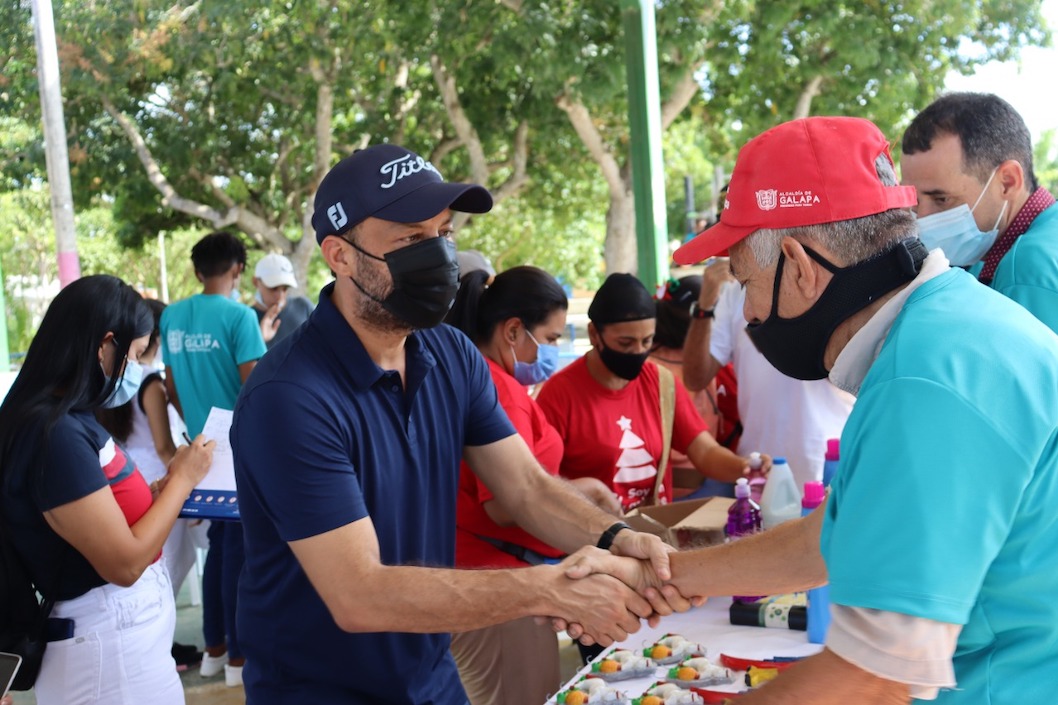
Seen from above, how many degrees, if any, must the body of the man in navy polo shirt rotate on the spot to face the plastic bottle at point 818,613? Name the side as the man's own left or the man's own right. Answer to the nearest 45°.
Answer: approximately 90° to the man's own left

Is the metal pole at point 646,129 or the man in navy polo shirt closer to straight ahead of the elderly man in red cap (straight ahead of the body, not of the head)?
the man in navy polo shirt

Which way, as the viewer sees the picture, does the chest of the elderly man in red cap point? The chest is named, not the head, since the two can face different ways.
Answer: to the viewer's left

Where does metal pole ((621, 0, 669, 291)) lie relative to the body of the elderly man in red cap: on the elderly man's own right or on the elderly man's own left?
on the elderly man's own right

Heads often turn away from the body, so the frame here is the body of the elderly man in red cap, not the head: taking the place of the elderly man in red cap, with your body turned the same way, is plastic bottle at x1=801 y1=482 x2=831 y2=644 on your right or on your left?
on your right

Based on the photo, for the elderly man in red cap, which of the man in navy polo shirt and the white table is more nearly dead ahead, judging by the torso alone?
the man in navy polo shirt

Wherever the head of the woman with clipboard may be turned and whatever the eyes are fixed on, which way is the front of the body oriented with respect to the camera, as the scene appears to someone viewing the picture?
to the viewer's right

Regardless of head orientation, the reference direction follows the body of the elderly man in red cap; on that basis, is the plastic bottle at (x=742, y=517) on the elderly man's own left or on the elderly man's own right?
on the elderly man's own right

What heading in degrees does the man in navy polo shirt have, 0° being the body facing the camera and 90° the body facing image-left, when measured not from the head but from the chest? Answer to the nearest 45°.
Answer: approximately 315°

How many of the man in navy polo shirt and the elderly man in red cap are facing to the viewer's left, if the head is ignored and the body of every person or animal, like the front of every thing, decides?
1

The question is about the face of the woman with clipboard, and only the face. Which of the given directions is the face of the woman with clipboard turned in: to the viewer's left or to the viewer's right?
to the viewer's right

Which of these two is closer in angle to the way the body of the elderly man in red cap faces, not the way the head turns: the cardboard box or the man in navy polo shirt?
the man in navy polo shirt

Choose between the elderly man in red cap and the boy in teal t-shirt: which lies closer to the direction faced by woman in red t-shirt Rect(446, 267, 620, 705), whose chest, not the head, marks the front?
the elderly man in red cap

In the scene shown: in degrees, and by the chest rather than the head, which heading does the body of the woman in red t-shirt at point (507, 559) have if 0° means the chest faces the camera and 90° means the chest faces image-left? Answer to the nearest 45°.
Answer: approximately 270°
